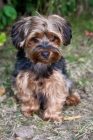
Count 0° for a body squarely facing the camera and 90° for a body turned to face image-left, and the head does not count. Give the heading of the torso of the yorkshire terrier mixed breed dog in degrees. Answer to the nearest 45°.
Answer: approximately 0°
